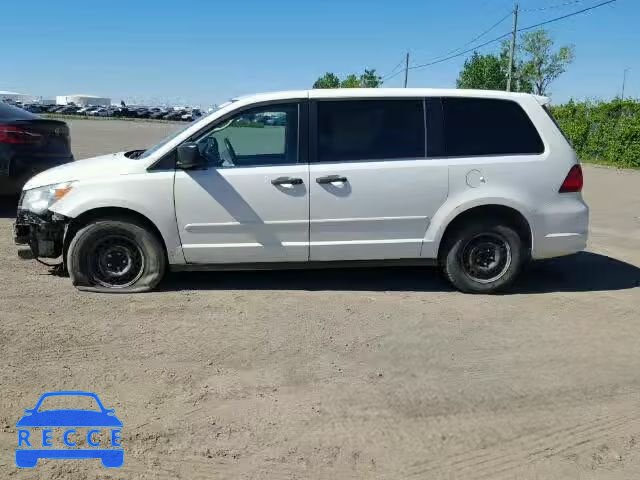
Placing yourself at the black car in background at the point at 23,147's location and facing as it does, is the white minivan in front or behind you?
behind

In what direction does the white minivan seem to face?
to the viewer's left

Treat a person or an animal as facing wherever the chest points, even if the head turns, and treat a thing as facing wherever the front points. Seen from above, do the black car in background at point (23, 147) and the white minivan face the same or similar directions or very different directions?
same or similar directions

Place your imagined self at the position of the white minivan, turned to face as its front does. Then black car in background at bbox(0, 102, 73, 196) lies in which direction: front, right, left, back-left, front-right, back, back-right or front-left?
front-right

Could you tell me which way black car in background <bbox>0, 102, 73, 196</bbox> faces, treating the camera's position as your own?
facing away from the viewer and to the left of the viewer

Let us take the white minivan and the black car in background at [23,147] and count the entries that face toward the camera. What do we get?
0
